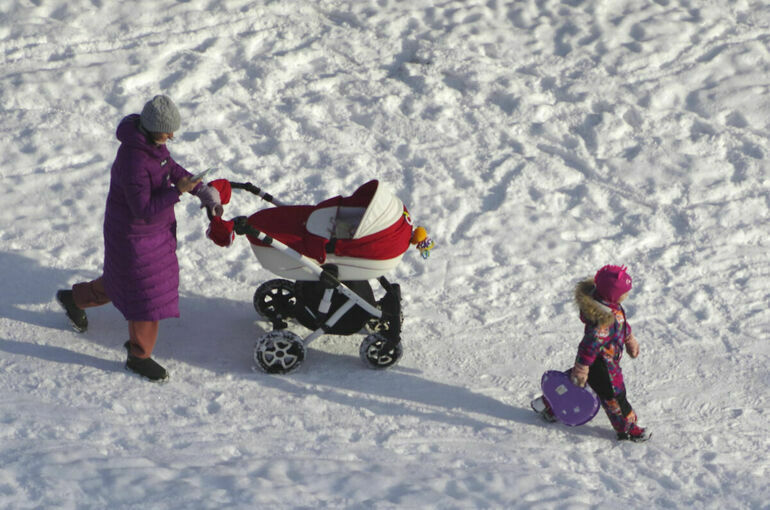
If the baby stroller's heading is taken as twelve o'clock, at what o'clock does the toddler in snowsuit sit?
The toddler in snowsuit is roughly at 1 o'clock from the baby stroller.

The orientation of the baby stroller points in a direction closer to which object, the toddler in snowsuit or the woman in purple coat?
the toddler in snowsuit

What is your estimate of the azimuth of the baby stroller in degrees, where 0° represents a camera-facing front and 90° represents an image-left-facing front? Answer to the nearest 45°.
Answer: approximately 270°

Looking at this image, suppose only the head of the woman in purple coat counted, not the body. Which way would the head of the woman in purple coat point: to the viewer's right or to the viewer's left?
to the viewer's right

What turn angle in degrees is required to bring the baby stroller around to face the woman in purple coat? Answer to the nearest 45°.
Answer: approximately 180°
